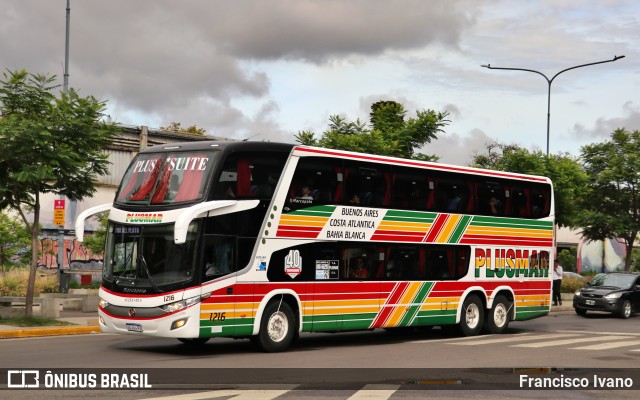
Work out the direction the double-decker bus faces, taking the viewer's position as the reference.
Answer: facing the viewer and to the left of the viewer

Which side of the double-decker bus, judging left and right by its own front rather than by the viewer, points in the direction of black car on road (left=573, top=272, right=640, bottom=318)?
back

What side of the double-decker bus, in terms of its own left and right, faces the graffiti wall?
right

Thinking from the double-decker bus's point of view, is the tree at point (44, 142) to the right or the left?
on its right

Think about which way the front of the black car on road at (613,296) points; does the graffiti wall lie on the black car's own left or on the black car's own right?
on the black car's own right

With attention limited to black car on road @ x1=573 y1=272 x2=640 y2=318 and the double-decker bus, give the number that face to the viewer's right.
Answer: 0

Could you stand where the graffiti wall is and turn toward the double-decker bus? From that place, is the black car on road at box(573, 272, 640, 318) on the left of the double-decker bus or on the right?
left

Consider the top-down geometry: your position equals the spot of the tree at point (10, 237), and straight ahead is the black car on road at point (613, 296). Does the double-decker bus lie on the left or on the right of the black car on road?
right

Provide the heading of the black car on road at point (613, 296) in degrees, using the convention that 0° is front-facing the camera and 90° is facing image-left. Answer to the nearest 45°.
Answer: approximately 45°
